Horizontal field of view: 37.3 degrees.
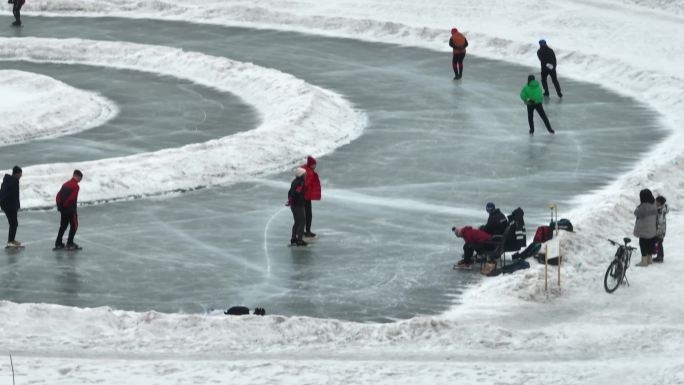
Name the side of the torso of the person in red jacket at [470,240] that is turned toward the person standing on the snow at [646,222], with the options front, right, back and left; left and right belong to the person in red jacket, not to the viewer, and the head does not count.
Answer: back

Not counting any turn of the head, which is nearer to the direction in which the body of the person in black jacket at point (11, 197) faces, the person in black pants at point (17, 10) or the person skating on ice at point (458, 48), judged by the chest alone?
the person skating on ice
